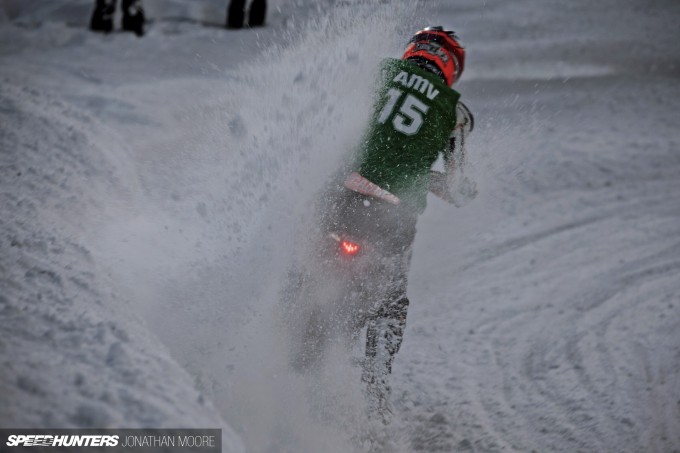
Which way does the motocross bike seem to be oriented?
away from the camera
